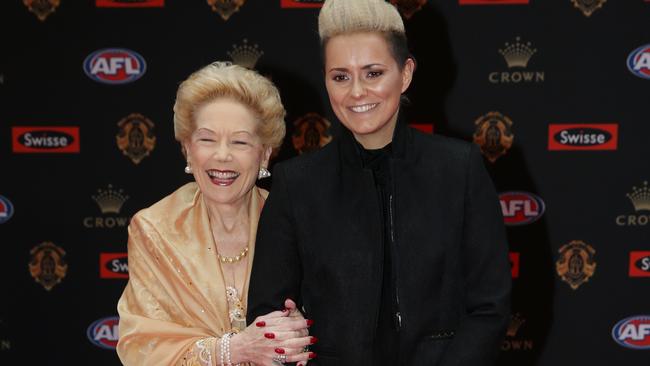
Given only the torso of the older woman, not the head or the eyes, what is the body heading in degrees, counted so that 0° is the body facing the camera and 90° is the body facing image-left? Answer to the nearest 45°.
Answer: approximately 315°
